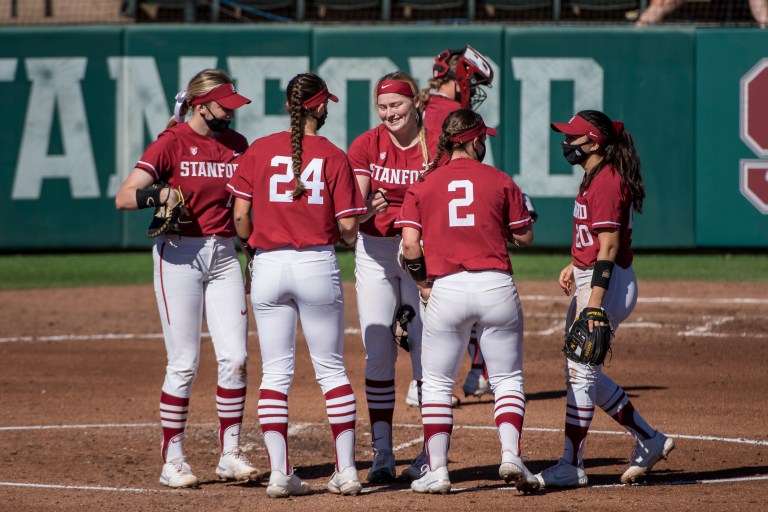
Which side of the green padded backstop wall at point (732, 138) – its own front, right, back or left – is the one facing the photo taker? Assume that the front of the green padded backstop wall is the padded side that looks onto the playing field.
front

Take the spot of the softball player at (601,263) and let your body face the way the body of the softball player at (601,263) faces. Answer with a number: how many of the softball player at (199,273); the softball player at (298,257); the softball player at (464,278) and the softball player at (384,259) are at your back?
0

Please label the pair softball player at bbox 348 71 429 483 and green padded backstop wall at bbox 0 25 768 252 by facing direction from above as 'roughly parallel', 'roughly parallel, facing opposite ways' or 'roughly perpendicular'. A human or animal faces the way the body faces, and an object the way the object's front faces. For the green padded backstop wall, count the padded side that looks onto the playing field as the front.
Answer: roughly parallel

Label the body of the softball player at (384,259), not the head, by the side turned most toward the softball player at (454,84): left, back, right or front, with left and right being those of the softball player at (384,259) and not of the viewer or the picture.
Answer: back

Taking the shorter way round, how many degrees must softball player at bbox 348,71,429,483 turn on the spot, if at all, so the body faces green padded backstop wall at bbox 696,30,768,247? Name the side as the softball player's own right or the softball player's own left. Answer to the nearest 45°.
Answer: approximately 135° to the softball player's own left

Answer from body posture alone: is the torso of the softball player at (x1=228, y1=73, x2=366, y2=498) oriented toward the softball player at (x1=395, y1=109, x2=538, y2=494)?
no

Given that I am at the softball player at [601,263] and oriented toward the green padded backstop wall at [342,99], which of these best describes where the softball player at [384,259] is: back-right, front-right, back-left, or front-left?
front-left

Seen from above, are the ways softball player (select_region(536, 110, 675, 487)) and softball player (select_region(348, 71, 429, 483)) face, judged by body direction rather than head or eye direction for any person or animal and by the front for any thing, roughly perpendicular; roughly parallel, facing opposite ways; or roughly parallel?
roughly perpendicular

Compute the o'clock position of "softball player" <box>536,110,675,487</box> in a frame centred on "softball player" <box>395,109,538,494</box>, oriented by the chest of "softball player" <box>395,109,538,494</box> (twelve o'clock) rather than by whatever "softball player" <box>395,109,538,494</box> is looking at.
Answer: "softball player" <box>536,110,675,487</box> is roughly at 2 o'clock from "softball player" <box>395,109,538,494</box>.

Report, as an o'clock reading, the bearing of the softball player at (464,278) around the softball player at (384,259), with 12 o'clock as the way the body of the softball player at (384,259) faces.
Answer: the softball player at (464,278) is roughly at 11 o'clock from the softball player at (384,259).

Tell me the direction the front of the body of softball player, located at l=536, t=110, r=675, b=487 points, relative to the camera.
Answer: to the viewer's left

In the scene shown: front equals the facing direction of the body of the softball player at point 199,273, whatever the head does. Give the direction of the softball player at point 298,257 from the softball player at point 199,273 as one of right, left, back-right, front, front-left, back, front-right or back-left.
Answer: front

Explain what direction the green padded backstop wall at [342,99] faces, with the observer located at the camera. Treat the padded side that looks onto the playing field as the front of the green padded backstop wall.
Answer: facing the viewer

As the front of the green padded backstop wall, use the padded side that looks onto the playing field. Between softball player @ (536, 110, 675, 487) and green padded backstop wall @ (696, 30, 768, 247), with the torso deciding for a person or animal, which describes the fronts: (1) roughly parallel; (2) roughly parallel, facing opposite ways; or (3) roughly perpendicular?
roughly perpendicular

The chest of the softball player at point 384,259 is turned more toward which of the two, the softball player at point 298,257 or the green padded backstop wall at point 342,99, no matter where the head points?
the softball player

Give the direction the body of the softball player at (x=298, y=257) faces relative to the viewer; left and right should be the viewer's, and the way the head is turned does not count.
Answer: facing away from the viewer

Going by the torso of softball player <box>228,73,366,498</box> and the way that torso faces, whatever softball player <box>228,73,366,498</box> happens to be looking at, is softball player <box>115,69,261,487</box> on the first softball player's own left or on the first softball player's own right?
on the first softball player's own left

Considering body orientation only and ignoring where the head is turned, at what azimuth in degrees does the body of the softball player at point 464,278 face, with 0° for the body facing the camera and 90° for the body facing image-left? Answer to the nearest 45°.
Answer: approximately 180°

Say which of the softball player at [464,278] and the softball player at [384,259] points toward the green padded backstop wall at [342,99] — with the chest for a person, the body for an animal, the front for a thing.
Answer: the softball player at [464,278]
